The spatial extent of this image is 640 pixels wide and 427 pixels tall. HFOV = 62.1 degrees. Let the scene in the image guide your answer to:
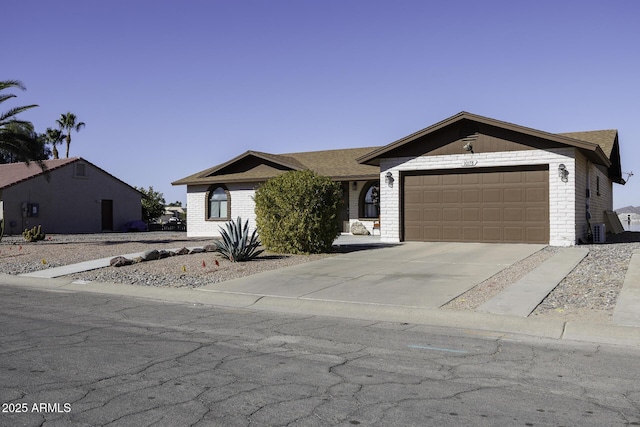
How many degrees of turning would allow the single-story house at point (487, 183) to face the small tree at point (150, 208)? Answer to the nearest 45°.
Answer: approximately 135° to its right

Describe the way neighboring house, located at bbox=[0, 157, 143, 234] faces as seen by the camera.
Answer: facing the viewer and to the left of the viewer

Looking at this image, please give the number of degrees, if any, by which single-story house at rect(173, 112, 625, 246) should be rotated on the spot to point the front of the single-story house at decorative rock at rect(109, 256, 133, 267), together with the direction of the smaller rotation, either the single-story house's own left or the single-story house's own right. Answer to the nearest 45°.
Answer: approximately 45° to the single-story house's own right

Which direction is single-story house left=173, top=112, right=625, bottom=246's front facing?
toward the camera

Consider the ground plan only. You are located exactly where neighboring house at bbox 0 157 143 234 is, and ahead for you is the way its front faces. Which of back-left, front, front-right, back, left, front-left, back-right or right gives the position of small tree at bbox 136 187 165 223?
back

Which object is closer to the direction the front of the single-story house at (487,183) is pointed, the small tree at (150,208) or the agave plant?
the agave plant

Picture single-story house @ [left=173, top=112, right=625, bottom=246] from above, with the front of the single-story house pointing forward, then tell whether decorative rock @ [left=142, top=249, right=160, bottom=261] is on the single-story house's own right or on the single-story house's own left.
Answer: on the single-story house's own right

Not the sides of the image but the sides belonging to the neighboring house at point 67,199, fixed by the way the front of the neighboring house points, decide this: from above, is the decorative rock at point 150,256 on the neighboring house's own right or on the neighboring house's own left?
on the neighboring house's own left

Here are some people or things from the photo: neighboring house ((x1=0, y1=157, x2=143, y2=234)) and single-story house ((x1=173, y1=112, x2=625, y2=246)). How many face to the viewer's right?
0

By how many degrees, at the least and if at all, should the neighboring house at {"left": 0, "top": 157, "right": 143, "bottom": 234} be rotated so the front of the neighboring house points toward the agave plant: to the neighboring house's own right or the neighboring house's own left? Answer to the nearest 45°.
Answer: approximately 45° to the neighboring house's own left

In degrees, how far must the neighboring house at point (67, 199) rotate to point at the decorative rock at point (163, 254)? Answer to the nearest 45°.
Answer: approximately 45° to its left
